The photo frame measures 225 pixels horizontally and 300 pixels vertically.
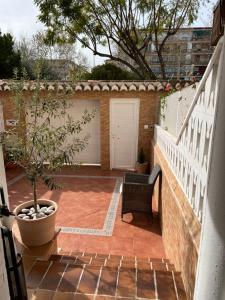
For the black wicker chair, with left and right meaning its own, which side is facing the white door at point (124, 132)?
right

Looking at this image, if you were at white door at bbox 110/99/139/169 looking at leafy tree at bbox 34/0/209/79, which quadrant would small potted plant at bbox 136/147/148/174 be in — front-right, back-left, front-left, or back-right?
back-right

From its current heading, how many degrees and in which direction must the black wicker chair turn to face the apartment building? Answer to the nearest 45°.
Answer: approximately 90° to its right

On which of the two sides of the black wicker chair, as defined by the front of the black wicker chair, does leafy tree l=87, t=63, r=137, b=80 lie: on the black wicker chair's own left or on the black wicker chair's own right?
on the black wicker chair's own right

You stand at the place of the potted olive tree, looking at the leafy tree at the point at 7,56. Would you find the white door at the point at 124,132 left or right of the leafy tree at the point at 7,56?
right

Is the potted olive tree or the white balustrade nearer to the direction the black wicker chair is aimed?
the potted olive tree

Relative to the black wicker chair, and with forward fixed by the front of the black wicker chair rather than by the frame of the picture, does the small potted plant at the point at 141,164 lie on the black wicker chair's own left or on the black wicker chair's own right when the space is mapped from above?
on the black wicker chair's own right

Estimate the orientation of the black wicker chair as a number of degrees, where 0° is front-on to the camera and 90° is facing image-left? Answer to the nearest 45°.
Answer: approximately 90°

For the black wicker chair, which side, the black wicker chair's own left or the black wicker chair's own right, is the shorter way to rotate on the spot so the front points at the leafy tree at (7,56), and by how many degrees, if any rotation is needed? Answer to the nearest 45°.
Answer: approximately 45° to the black wicker chair's own right

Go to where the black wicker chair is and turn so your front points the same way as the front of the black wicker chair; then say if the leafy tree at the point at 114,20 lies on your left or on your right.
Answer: on your right

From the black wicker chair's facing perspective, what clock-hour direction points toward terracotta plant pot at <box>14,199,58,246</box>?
The terracotta plant pot is roughly at 10 o'clock from the black wicker chair.
